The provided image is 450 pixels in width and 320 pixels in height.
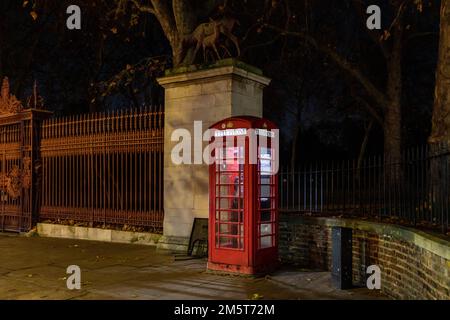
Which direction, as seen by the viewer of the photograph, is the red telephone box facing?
facing the viewer and to the left of the viewer

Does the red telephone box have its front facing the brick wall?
no

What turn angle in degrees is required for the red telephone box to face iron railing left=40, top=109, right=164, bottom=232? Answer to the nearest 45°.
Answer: approximately 90° to its right

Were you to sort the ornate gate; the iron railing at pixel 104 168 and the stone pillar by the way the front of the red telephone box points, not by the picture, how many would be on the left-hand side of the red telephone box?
0

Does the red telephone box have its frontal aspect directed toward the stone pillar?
no

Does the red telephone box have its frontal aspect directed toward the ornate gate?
no
